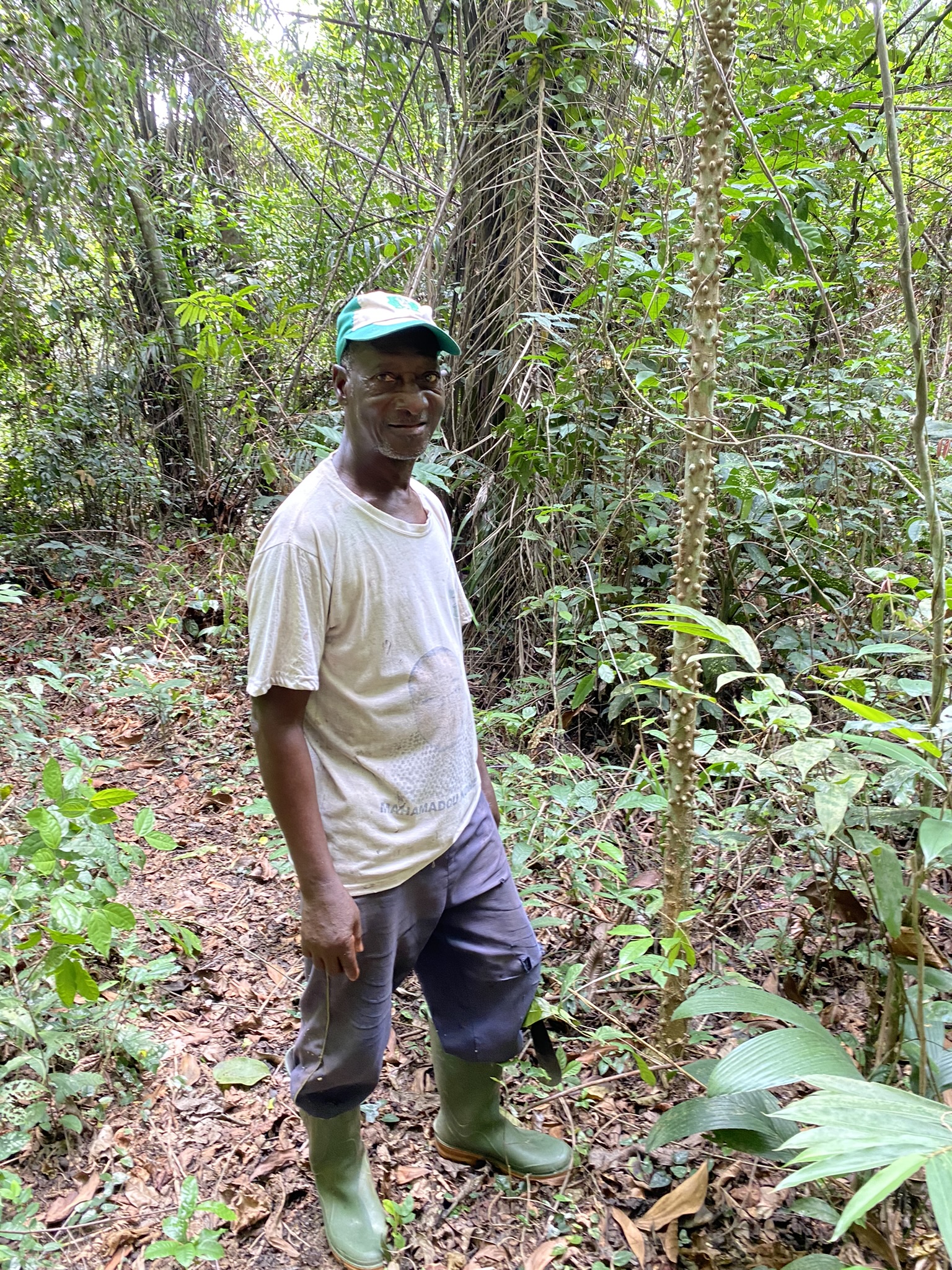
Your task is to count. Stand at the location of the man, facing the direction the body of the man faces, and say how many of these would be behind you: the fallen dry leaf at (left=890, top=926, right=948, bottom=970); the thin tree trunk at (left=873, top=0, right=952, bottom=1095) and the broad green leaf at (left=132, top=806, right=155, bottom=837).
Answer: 1

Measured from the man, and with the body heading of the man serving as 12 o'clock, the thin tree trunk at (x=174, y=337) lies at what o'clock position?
The thin tree trunk is roughly at 7 o'clock from the man.

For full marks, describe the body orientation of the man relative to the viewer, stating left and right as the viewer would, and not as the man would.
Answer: facing the viewer and to the right of the viewer

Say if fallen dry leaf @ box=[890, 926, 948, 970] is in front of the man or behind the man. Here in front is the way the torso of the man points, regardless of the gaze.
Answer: in front

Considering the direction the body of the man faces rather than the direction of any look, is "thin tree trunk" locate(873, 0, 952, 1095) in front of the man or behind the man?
in front
